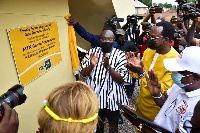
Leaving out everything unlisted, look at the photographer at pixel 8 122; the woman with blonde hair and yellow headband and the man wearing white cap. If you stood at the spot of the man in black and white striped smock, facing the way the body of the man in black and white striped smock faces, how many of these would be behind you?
0

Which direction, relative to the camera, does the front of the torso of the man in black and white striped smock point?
toward the camera

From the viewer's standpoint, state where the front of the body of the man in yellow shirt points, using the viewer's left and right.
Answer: facing the viewer and to the left of the viewer

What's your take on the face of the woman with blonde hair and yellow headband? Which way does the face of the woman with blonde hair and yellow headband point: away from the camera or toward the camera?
away from the camera

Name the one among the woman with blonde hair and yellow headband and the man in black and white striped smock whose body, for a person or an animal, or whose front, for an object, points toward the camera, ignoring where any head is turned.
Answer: the man in black and white striped smock

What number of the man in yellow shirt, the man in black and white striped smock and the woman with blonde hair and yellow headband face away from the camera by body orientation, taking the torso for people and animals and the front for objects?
1

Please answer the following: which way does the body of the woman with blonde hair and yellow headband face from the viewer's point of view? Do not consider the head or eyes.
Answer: away from the camera

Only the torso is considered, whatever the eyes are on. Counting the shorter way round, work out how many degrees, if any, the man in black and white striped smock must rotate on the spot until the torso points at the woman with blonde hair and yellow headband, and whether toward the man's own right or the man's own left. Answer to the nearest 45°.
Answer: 0° — they already face them

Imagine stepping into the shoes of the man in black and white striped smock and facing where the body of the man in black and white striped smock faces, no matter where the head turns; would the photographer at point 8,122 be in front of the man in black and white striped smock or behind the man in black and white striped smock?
in front

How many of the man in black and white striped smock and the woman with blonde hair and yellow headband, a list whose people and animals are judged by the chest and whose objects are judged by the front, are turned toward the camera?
1

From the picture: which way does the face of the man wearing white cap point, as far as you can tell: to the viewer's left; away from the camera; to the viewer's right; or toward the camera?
to the viewer's left

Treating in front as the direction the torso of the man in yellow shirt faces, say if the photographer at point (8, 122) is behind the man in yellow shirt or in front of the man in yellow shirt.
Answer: in front

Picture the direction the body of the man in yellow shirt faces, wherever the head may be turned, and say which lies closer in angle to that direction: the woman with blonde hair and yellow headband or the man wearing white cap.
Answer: the woman with blonde hair and yellow headband
